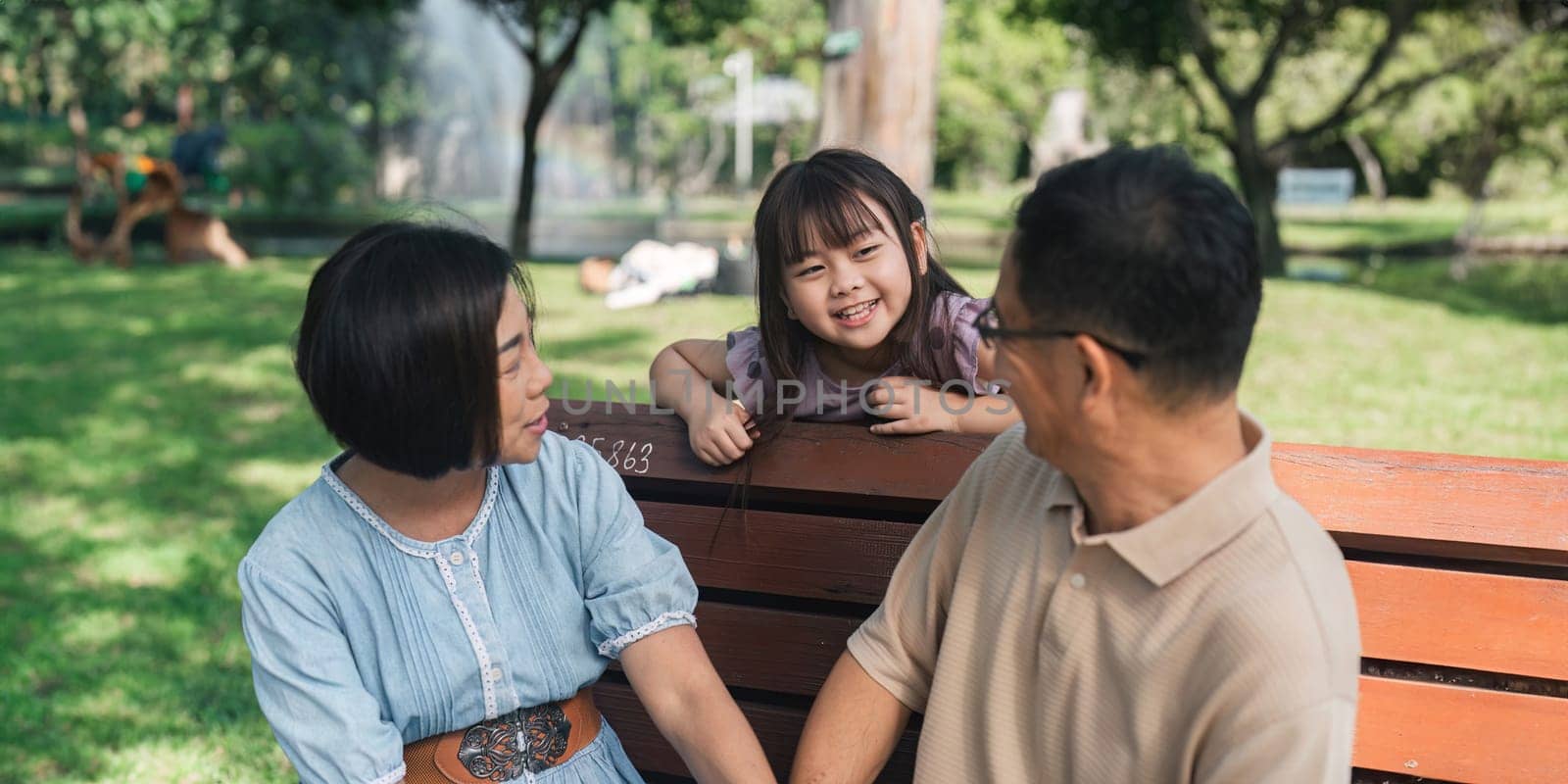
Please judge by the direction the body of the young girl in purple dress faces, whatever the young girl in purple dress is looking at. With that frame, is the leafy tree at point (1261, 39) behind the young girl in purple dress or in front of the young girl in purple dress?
behind

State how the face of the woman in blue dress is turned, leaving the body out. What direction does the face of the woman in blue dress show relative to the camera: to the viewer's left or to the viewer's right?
to the viewer's right

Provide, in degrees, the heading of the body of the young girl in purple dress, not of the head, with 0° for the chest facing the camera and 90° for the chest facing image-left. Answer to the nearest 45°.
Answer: approximately 0°

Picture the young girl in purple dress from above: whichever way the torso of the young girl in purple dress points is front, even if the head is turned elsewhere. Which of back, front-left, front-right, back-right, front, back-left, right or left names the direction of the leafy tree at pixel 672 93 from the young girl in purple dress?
back

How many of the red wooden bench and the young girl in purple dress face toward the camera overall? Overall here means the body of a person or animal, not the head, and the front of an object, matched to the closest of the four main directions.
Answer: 2

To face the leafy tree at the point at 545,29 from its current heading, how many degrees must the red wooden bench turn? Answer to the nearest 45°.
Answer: approximately 135° to its right

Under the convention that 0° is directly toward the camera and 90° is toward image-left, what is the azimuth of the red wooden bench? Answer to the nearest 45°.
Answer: approximately 0°

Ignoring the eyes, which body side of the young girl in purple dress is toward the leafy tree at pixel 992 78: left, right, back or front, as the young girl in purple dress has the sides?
back

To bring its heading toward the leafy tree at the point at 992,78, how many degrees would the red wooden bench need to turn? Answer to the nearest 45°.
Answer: approximately 180°

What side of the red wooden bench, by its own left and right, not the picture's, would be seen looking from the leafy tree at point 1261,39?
back

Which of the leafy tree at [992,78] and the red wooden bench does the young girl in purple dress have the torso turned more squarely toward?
the red wooden bench

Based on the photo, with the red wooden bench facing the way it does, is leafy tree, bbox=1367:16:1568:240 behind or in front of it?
behind
